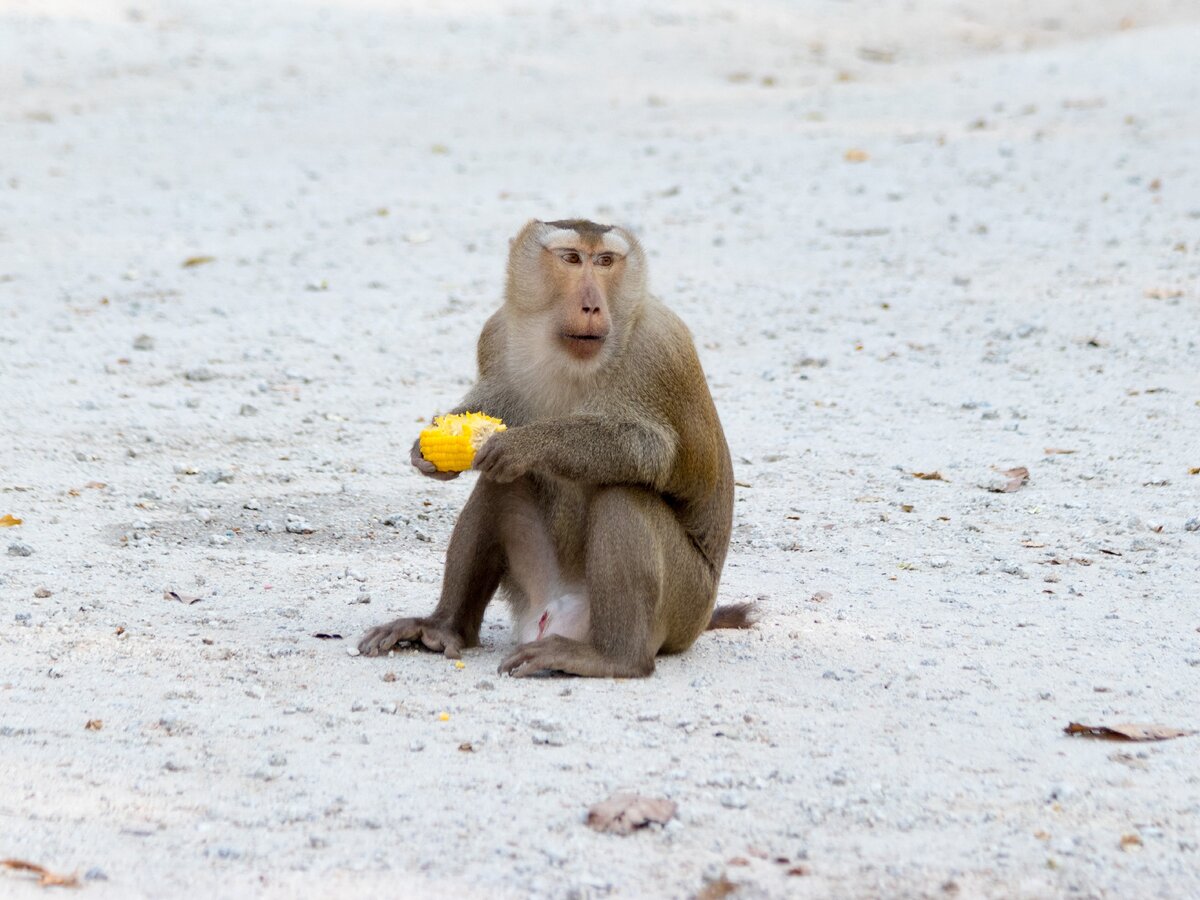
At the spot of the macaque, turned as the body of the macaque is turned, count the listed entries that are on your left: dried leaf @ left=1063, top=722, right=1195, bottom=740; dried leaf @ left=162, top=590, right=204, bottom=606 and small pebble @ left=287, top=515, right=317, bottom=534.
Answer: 1

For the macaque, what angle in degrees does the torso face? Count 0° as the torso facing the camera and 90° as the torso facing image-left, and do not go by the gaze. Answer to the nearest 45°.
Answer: approximately 45°

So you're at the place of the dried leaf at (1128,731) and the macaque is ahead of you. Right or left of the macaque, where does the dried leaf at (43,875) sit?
left

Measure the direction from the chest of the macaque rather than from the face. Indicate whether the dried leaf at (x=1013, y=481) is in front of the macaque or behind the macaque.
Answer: behind

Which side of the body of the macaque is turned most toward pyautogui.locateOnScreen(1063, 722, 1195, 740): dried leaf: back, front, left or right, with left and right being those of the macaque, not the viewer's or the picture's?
left

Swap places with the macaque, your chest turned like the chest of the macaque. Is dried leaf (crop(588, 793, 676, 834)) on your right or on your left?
on your left

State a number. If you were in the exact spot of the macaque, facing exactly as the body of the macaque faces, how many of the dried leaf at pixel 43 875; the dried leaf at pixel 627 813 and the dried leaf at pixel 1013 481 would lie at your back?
1

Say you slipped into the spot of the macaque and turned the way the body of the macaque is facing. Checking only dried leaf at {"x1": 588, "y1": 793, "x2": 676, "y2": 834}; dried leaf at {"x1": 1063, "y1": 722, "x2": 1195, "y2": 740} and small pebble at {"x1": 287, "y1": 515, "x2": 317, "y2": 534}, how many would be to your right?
1
